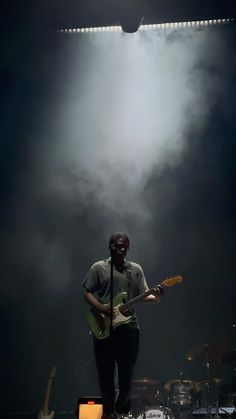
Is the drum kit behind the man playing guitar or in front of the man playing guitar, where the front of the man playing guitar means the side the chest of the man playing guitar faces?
behind

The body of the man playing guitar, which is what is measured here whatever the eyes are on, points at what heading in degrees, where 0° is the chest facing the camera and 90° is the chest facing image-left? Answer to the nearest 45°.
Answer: approximately 0°
